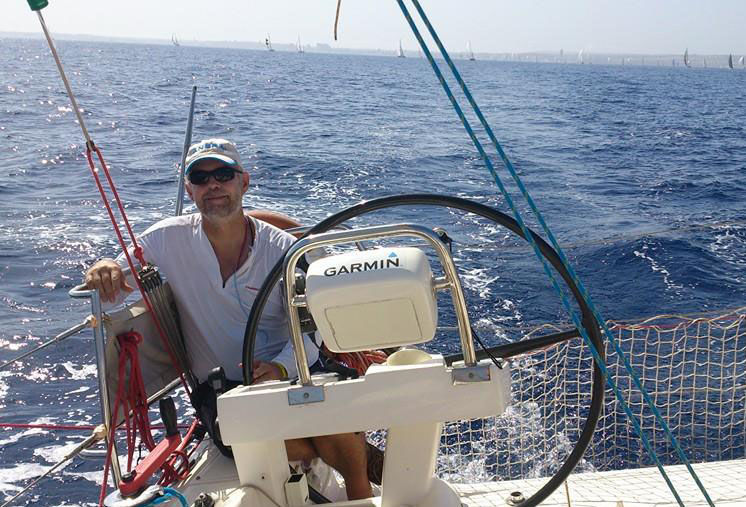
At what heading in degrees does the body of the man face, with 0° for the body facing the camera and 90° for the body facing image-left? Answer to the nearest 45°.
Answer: approximately 0°

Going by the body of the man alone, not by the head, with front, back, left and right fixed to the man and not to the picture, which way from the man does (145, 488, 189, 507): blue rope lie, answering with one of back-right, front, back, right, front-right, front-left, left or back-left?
front
